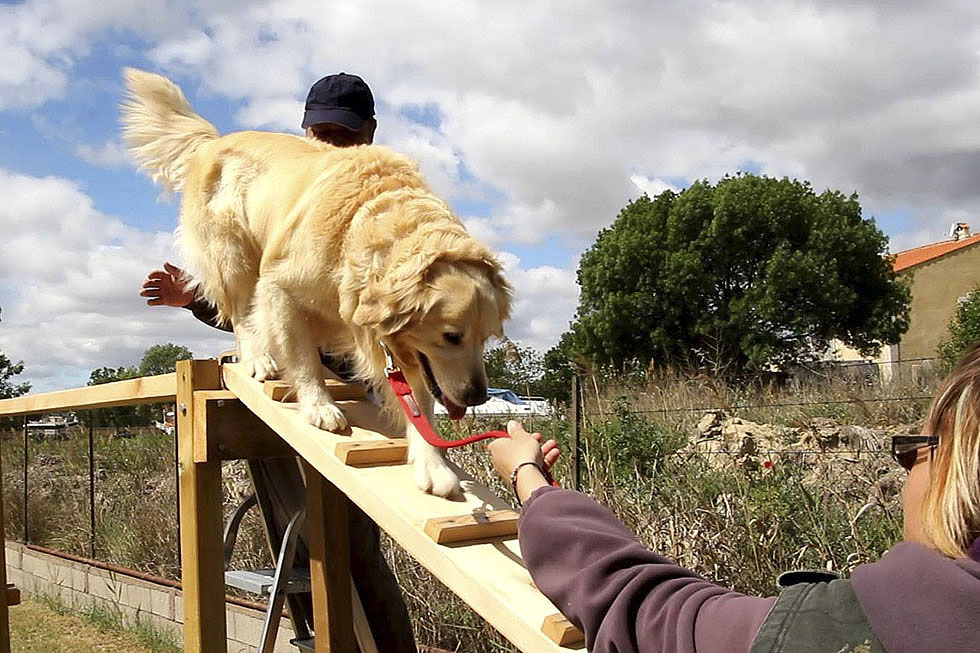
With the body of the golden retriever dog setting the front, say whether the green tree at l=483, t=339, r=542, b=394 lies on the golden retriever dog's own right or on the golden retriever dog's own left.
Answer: on the golden retriever dog's own left

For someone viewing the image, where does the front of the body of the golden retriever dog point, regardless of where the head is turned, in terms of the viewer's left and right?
facing the viewer and to the right of the viewer

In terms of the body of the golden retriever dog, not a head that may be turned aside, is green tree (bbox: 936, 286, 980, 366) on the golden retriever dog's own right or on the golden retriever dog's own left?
on the golden retriever dog's own left

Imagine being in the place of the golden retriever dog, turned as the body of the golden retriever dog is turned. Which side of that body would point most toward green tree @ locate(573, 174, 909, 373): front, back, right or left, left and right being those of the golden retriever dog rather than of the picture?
left

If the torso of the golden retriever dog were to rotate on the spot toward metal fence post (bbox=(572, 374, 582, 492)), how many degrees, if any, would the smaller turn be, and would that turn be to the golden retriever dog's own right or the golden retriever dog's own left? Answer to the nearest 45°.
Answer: approximately 90° to the golden retriever dog's own left

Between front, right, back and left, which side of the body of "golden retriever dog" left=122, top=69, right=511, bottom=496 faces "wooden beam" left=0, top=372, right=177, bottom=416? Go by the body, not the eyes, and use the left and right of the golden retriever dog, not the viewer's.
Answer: back
